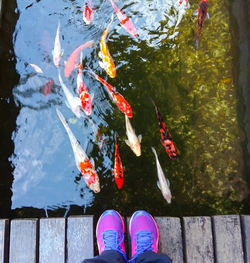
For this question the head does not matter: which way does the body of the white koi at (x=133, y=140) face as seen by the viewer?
toward the camera

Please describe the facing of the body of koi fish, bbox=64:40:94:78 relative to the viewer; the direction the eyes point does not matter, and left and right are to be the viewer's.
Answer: facing the viewer and to the left of the viewer

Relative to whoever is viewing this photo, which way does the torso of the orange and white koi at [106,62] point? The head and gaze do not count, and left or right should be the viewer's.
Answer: facing the viewer

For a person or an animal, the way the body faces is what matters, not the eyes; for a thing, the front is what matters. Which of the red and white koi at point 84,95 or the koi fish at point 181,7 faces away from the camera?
the koi fish

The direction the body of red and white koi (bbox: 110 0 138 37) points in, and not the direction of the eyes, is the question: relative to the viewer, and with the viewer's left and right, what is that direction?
facing the viewer and to the right of the viewer

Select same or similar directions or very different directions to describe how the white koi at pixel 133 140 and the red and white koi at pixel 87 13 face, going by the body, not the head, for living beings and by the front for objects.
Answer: same or similar directions
